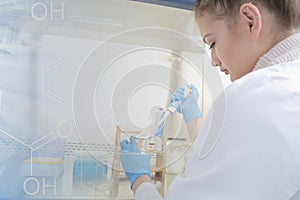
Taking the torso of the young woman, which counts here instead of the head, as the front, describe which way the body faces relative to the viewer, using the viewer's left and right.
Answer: facing away from the viewer and to the left of the viewer

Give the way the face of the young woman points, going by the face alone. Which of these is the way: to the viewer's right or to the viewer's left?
to the viewer's left
